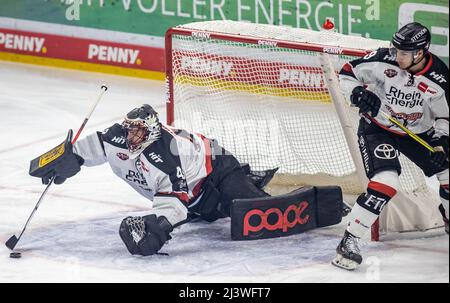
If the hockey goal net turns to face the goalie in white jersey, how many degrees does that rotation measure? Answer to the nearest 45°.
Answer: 0° — it already faces them

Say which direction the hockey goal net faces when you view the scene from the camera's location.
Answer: facing the viewer and to the left of the viewer

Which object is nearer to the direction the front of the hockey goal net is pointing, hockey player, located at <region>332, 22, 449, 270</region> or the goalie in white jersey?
the goalie in white jersey

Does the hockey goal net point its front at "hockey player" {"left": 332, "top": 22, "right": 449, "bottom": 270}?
no
